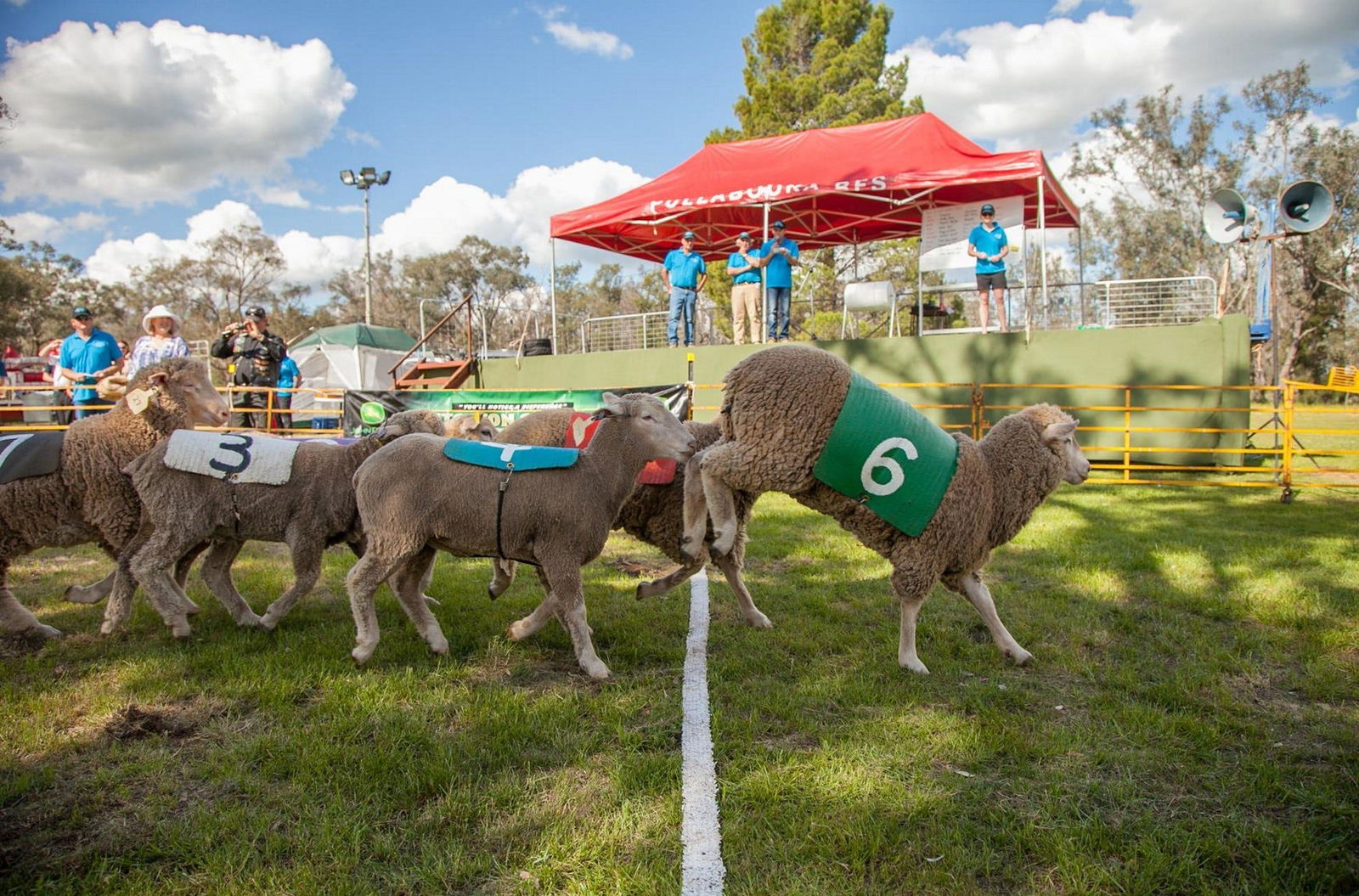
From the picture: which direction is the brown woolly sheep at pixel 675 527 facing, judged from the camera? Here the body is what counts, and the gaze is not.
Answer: to the viewer's right

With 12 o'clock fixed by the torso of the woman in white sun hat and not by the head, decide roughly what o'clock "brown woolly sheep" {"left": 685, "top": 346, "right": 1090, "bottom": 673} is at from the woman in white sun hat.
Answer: The brown woolly sheep is roughly at 11 o'clock from the woman in white sun hat.

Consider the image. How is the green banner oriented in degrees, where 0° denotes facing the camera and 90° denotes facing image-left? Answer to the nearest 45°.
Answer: approximately 0°

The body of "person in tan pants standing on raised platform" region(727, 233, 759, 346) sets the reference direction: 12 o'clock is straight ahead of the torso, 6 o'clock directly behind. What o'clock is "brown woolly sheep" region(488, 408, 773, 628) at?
The brown woolly sheep is roughly at 12 o'clock from the person in tan pants standing on raised platform.

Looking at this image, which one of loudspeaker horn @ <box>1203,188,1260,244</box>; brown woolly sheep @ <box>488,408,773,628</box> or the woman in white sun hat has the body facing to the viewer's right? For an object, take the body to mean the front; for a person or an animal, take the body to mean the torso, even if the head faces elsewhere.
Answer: the brown woolly sheep

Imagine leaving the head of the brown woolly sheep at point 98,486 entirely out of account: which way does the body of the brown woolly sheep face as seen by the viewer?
to the viewer's right

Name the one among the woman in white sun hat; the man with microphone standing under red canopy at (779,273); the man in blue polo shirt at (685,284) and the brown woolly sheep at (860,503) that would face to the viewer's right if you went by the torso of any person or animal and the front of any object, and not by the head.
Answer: the brown woolly sheep

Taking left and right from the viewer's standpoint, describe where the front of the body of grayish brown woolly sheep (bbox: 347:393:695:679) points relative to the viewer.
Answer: facing to the right of the viewer

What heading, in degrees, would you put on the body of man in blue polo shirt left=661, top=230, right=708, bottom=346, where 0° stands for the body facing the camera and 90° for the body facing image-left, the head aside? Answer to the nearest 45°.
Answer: approximately 0°

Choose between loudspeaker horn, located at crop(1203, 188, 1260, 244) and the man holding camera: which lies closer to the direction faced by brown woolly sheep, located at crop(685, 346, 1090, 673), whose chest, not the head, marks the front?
the loudspeaker horn

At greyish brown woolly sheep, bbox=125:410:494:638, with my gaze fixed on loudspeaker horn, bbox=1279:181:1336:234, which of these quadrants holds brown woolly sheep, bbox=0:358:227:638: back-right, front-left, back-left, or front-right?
back-left

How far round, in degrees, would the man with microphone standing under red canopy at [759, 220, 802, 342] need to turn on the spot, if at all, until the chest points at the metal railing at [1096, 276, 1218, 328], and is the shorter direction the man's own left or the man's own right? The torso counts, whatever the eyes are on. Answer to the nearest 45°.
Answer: approximately 90° to the man's own left
